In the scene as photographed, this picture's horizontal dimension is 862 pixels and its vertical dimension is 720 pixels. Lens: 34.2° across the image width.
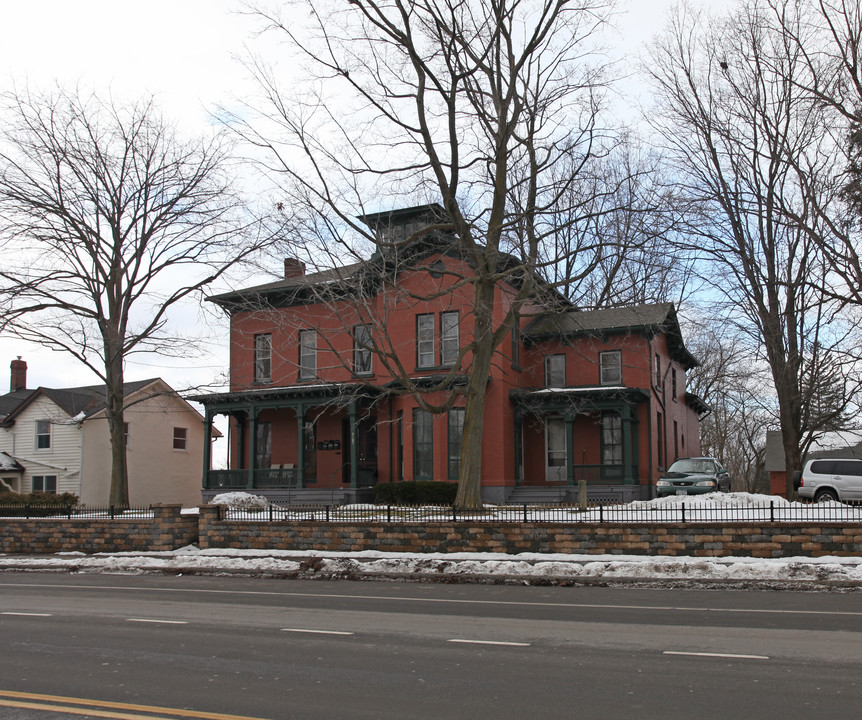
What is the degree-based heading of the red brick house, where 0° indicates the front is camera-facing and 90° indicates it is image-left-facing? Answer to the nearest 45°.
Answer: approximately 0°

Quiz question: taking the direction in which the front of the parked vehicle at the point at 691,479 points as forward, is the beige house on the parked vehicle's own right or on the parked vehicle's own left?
on the parked vehicle's own right

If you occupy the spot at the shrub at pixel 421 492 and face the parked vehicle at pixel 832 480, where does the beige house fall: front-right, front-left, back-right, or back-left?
back-left

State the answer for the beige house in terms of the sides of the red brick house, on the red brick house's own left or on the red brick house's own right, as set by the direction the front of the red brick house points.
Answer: on the red brick house's own right
